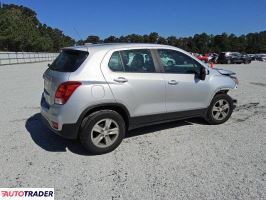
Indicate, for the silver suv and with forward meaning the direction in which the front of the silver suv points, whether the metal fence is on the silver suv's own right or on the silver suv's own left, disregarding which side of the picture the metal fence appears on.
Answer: on the silver suv's own left

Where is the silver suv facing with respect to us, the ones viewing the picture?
facing away from the viewer and to the right of the viewer

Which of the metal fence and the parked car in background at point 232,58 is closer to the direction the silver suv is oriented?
the parked car in background

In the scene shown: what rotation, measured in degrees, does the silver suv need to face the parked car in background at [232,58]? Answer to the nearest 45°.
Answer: approximately 45° to its left
